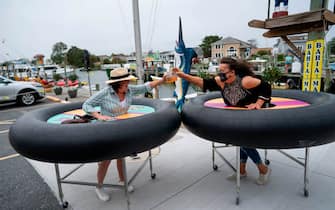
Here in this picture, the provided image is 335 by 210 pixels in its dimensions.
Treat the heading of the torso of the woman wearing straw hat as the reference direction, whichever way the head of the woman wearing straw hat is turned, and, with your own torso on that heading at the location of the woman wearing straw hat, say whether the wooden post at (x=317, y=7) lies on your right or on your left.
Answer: on your left

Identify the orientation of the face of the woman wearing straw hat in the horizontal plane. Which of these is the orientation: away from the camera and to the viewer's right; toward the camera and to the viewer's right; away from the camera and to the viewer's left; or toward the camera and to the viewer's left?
toward the camera and to the viewer's right

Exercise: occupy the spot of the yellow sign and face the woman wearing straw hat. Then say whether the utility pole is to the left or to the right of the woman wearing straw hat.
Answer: right

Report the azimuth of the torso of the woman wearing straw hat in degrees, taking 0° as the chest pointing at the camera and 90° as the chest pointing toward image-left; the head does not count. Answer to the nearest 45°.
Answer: approximately 315°
